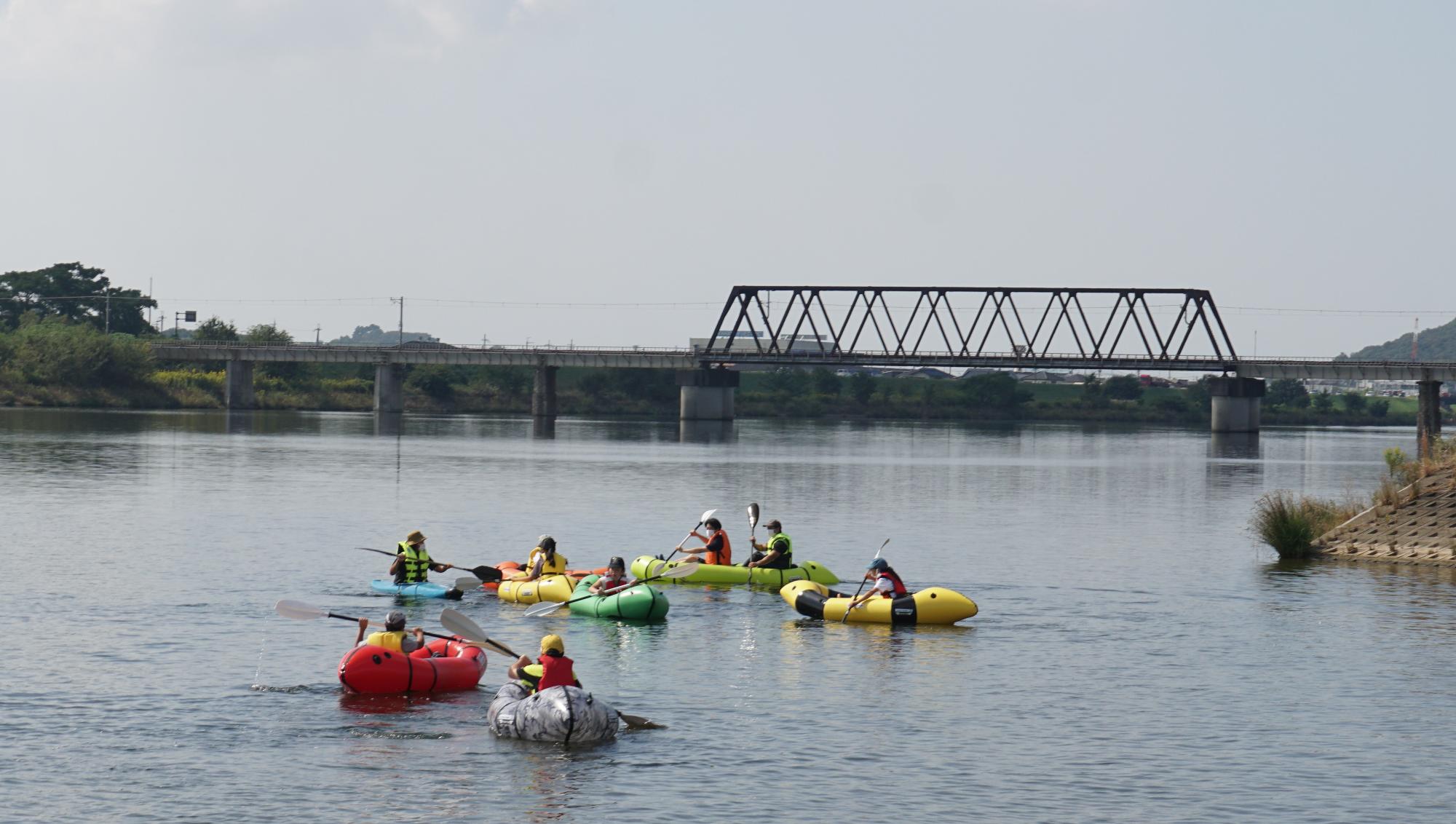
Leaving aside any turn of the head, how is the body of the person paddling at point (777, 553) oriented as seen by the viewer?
to the viewer's left

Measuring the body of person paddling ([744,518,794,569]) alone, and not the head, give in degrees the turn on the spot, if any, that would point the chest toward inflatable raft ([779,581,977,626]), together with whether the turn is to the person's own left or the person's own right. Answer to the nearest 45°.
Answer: approximately 135° to the person's own left

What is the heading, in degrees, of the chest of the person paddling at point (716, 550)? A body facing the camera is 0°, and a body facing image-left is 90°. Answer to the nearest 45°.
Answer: approximately 90°

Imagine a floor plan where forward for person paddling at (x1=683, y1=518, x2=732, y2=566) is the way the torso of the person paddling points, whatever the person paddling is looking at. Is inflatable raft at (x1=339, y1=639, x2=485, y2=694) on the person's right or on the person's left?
on the person's left

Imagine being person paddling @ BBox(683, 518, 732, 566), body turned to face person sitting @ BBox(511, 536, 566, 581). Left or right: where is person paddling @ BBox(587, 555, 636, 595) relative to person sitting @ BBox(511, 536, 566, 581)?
left

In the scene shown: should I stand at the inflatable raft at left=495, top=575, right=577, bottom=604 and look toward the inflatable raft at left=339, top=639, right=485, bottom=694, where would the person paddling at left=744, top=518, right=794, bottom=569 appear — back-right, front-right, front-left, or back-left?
back-left

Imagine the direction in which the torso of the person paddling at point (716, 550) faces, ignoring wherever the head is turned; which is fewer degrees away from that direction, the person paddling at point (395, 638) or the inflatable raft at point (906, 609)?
the person paddling
